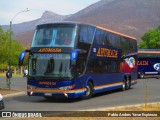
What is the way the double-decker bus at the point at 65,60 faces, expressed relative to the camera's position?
facing the viewer and to the left of the viewer
